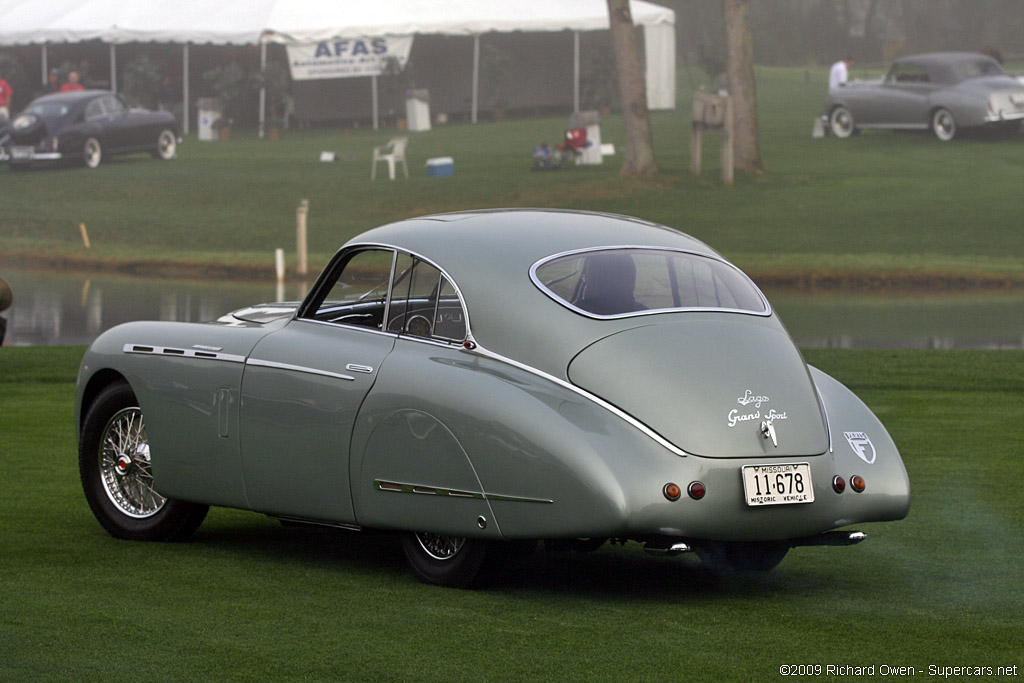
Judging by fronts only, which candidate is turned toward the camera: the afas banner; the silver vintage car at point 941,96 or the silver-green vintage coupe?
the afas banner

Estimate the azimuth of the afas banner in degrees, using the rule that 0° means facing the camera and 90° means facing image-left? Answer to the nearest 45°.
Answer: approximately 0°

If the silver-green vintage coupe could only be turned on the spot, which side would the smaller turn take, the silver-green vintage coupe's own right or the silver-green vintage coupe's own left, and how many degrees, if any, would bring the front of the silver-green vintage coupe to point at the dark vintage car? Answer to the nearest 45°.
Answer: approximately 45° to the silver-green vintage coupe's own right

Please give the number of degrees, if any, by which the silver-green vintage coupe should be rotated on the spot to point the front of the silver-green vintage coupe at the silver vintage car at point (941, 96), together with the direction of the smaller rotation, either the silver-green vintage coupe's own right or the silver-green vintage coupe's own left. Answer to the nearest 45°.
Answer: approximately 45° to the silver-green vintage coupe's own right

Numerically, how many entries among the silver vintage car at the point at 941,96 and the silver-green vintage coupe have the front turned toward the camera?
0

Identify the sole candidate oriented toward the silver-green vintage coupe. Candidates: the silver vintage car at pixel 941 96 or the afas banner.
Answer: the afas banner

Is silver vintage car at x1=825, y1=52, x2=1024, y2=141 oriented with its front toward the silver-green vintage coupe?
no

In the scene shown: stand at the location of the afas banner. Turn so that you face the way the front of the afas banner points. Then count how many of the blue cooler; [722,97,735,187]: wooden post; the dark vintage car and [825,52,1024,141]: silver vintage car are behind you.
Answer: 0

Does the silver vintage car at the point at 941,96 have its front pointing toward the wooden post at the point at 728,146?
no

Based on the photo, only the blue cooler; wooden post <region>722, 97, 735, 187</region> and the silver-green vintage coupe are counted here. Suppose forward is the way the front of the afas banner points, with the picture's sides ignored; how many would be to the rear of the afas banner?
0

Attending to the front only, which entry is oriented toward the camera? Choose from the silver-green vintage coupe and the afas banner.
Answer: the afas banner

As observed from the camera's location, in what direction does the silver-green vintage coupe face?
facing away from the viewer and to the left of the viewer

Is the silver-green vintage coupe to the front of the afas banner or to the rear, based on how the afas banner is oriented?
to the front

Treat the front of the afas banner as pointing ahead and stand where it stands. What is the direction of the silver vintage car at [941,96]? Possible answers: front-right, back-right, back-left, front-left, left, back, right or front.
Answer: front-left

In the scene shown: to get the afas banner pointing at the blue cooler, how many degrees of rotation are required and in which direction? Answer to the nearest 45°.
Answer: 0° — it already faces it

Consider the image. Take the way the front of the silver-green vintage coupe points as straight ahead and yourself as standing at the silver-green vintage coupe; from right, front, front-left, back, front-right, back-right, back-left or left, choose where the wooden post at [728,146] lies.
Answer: front-right

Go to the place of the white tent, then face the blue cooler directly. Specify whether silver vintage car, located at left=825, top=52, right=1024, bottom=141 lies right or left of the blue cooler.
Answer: left

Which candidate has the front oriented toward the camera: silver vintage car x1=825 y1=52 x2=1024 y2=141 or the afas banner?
the afas banner
